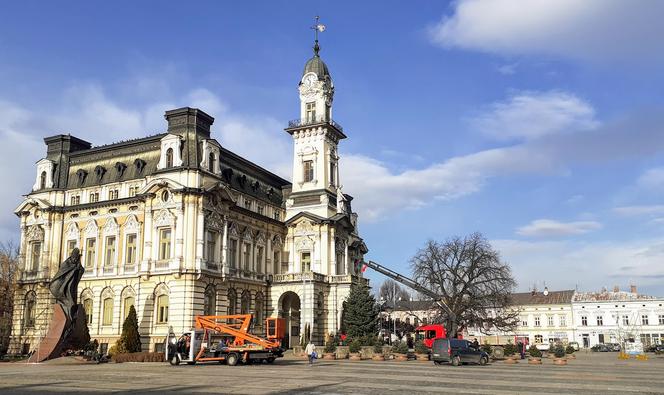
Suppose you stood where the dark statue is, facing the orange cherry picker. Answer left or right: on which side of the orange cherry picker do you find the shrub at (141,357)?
left

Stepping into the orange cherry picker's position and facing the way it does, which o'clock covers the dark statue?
The dark statue is roughly at 1 o'clock from the orange cherry picker.

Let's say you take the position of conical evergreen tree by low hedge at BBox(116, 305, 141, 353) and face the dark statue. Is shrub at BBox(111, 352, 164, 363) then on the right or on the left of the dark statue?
left

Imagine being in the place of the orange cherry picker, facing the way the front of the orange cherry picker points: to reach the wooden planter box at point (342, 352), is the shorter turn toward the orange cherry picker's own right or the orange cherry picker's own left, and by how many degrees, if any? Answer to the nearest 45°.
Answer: approximately 135° to the orange cherry picker's own right

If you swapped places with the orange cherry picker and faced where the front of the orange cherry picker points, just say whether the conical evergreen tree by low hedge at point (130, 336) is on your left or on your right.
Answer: on your right

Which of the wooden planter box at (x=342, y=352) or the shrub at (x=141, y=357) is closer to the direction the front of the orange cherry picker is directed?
the shrub

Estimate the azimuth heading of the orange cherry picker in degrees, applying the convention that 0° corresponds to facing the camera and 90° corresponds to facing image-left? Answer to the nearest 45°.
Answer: approximately 90°

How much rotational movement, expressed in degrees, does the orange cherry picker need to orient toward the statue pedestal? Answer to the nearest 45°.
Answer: approximately 45° to its right

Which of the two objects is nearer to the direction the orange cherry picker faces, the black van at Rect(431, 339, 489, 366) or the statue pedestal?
the statue pedestal

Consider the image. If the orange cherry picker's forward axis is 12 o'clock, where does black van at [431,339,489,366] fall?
The black van is roughly at 6 o'clock from the orange cherry picker.
